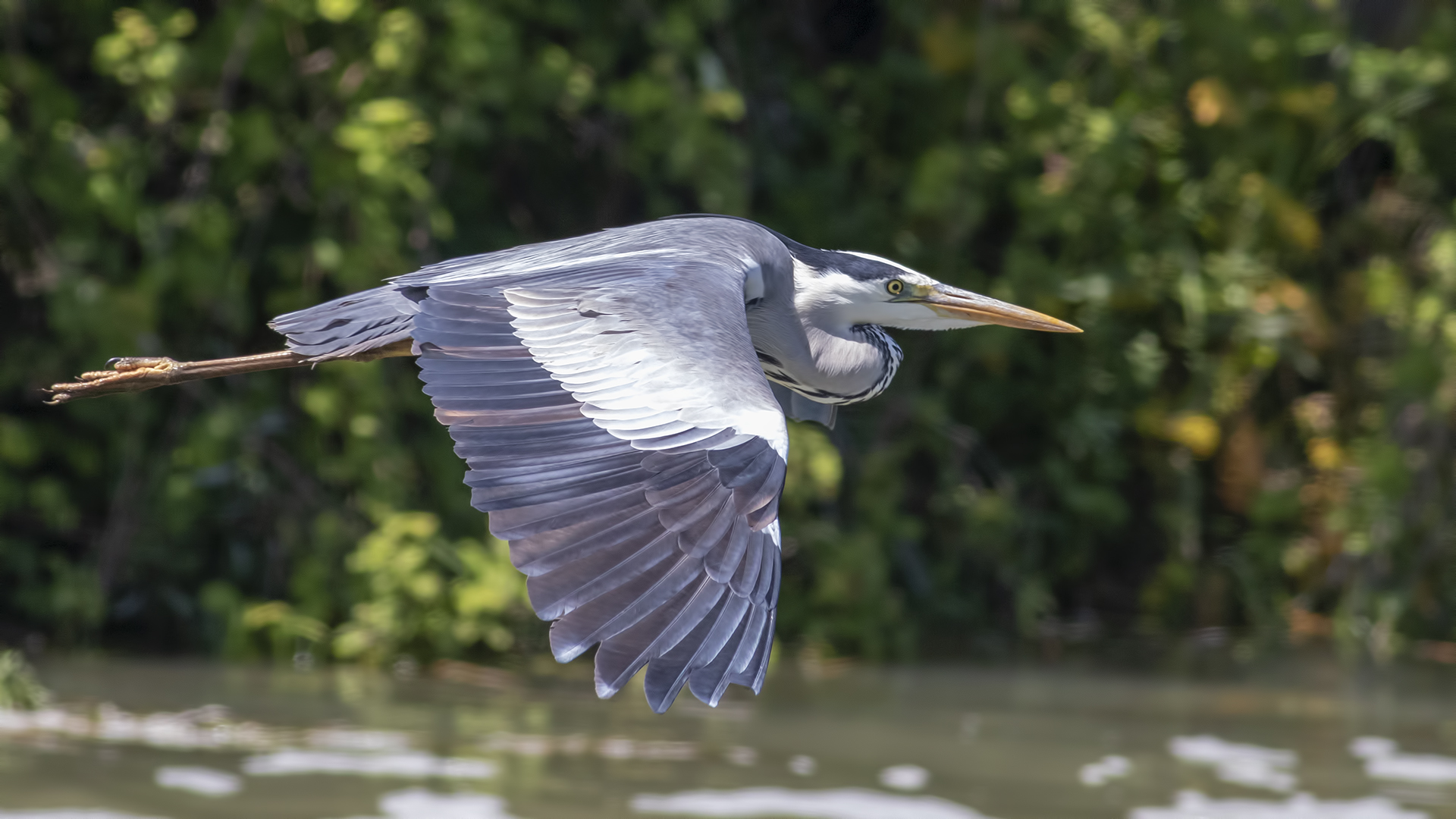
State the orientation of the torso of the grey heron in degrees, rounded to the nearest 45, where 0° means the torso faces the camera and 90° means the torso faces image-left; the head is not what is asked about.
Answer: approximately 270°
